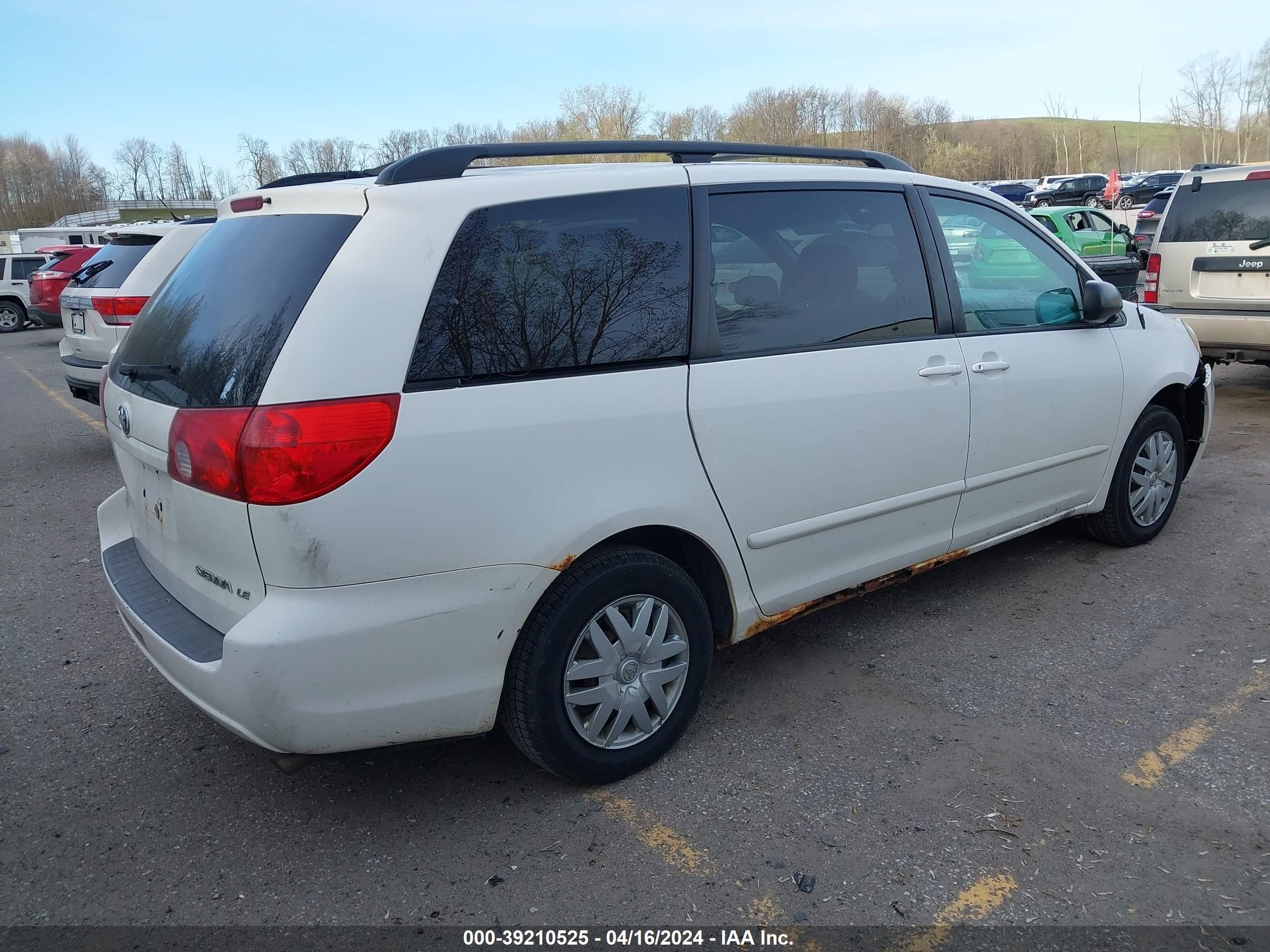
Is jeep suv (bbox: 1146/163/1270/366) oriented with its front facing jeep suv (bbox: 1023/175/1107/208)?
yes

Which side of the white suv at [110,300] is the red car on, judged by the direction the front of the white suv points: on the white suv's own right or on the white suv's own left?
on the white suv's own left

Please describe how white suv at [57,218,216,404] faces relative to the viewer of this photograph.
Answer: facing away from the viewer and to the right of the viewer

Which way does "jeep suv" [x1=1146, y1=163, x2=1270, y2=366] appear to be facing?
away from the camera

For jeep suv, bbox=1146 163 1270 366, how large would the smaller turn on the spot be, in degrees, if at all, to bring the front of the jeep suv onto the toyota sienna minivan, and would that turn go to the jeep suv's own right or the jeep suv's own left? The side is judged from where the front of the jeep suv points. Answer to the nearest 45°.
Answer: approximately 180°

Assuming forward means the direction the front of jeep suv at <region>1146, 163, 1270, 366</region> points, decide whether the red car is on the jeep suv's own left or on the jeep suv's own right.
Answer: on the jeep suv's own left

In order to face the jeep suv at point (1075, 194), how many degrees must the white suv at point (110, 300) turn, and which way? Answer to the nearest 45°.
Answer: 0° — it already faces it

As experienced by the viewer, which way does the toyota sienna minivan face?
facing away from the viewer and to the right of the viewer

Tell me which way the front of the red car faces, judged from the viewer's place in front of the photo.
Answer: facing away from the viewer and to the right of the viewer

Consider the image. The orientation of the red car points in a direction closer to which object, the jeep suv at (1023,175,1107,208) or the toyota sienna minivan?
the jeep suv

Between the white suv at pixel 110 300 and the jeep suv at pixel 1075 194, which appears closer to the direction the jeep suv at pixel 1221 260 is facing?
the jeep suv

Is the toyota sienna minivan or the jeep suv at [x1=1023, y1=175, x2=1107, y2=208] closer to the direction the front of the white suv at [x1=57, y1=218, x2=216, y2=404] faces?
the jeep suv

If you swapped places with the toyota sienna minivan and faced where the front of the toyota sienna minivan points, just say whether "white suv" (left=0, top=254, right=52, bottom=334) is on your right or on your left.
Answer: on your left
